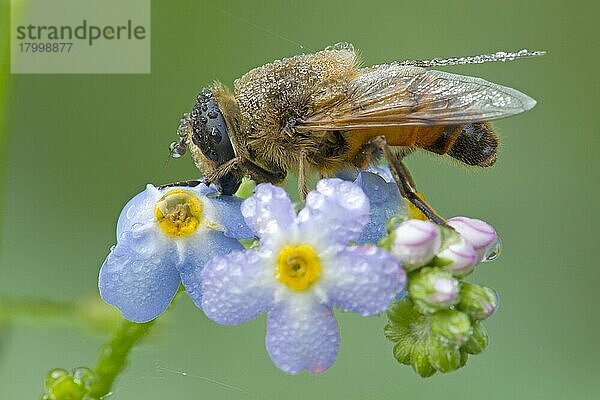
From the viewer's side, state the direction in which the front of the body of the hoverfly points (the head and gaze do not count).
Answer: to the viewer's left

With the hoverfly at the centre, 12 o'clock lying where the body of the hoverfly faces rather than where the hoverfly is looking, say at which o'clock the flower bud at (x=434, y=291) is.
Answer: The flower bud is roughly at 6 o'clock from the hoverfly.

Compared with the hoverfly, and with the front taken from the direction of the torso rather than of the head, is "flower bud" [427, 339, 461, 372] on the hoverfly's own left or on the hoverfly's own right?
on the hoverfly's own left
